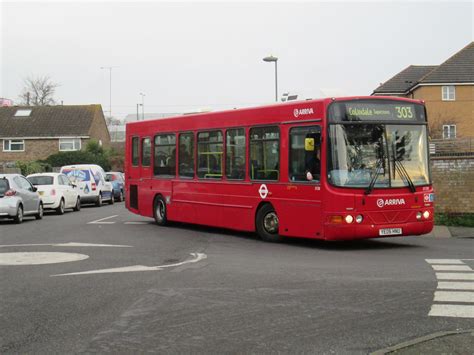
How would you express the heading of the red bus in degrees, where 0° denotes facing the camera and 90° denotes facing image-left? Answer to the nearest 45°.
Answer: approximately 315°

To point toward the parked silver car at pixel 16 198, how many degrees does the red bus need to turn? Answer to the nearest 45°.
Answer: approximately 180°

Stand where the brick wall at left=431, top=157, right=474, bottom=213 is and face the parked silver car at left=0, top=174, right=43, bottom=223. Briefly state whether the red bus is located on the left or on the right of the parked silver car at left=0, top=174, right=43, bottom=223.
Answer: left

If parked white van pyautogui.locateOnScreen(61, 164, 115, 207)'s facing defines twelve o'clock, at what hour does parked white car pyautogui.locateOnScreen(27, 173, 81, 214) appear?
parked white car pyautogui.locateOnScreen(27, 173, 81, 214) is roughly at 5 o'clock from parked white van pyautogui.locateOnScreen(61, 164, 115, 207).
